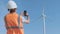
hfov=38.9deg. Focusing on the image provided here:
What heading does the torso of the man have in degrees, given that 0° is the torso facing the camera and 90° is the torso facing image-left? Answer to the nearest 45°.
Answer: approximately 225°
